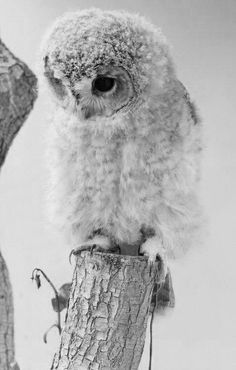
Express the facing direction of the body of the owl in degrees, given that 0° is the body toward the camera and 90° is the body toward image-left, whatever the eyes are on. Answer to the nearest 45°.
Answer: approximately 45°
